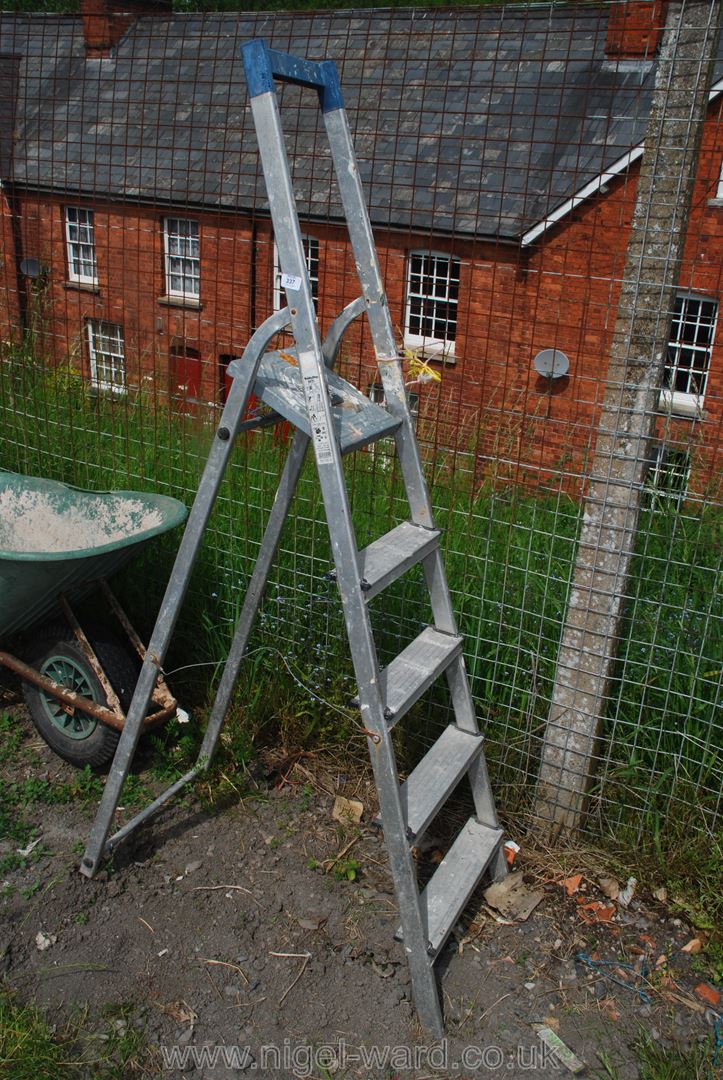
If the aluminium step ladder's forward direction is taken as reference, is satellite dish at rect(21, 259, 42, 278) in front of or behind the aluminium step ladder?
behind

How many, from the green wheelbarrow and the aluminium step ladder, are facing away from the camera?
0

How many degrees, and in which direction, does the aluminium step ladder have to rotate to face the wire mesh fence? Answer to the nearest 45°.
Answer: approximately 90° to its left

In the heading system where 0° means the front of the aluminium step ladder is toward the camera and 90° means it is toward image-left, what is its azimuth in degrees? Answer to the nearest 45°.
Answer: approximately 315°

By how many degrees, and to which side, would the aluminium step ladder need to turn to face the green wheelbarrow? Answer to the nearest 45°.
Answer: approximately 180°
